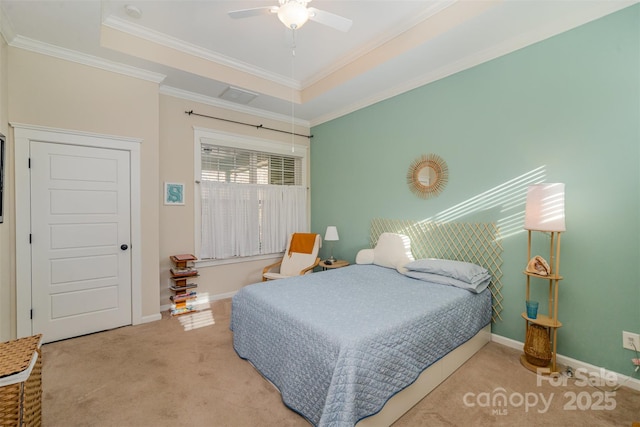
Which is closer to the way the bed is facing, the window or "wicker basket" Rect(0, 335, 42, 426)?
the wicker basket

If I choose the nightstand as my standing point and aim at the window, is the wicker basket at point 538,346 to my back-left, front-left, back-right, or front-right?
back-left

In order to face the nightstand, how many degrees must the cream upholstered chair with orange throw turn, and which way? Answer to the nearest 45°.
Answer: approximately 135° to its left

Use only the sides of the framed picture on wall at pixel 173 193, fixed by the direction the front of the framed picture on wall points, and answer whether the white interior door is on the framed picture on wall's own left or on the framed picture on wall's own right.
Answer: on the framed picture on wall's own right

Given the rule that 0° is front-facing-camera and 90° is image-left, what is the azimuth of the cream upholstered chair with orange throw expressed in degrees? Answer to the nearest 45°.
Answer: approximately 45°

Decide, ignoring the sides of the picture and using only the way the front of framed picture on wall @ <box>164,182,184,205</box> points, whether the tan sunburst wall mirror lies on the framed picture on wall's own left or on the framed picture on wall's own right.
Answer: on the framed picture on wall's own left

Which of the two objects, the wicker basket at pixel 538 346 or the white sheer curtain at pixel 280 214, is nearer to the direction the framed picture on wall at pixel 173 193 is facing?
the wicker basket

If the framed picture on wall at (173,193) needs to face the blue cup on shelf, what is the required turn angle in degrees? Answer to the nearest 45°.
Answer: approximately 45° to its left

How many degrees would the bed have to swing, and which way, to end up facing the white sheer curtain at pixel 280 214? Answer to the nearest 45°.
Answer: approximately 90° to its right

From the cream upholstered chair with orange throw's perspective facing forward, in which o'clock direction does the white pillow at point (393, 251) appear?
The white pillow is roughly at 9 o'clock from the cream upholstered chair with orange throw.

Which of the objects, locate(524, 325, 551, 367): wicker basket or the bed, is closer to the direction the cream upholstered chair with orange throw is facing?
the bed

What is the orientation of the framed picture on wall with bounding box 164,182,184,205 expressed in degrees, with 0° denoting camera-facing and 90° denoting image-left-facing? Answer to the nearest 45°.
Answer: approximately 0°

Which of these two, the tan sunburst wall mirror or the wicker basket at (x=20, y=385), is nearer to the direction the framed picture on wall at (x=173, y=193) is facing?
the wicker basket
